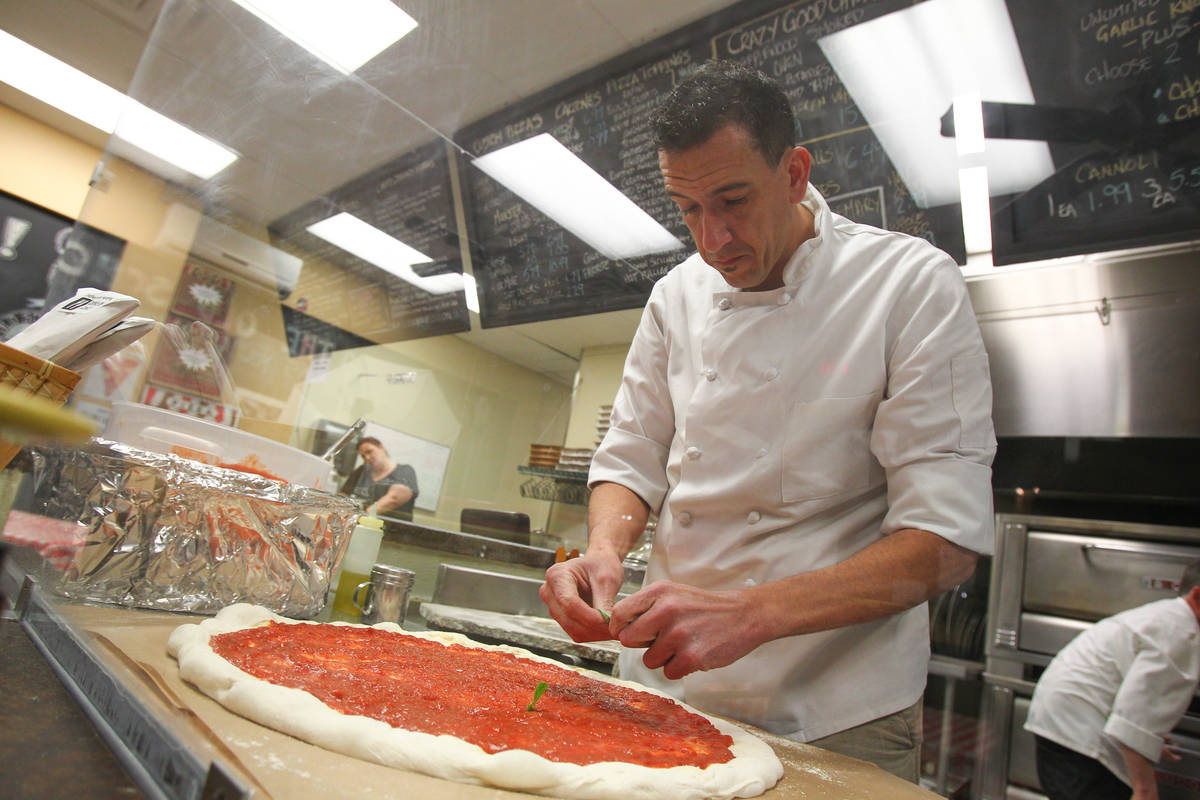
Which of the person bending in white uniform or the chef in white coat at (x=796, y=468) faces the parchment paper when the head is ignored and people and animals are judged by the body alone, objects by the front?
the chef in white coat

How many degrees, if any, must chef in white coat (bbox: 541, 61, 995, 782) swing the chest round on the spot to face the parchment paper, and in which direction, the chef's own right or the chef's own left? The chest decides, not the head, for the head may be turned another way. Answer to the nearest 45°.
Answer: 0° — they already face it

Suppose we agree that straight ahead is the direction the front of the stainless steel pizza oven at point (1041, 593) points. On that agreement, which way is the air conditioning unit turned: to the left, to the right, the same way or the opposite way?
to the left

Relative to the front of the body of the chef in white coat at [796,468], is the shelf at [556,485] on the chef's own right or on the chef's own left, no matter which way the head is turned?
on the chef's own right

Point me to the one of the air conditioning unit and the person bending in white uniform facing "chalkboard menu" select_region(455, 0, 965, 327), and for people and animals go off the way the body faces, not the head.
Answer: the air conditioning unit

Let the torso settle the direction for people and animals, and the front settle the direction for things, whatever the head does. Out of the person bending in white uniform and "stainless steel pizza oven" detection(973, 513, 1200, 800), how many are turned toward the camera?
1

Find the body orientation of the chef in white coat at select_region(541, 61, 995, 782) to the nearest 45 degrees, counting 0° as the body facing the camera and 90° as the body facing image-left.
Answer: approximately 45°

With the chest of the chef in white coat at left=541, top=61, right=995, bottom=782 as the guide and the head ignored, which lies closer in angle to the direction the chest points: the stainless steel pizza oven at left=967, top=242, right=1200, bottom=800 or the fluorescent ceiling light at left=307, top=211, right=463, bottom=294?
the fluorescent ceiling light

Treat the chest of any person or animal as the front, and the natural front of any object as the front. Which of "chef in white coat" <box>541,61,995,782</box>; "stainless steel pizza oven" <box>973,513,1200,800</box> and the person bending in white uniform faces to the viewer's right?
the person bending in white uniform
